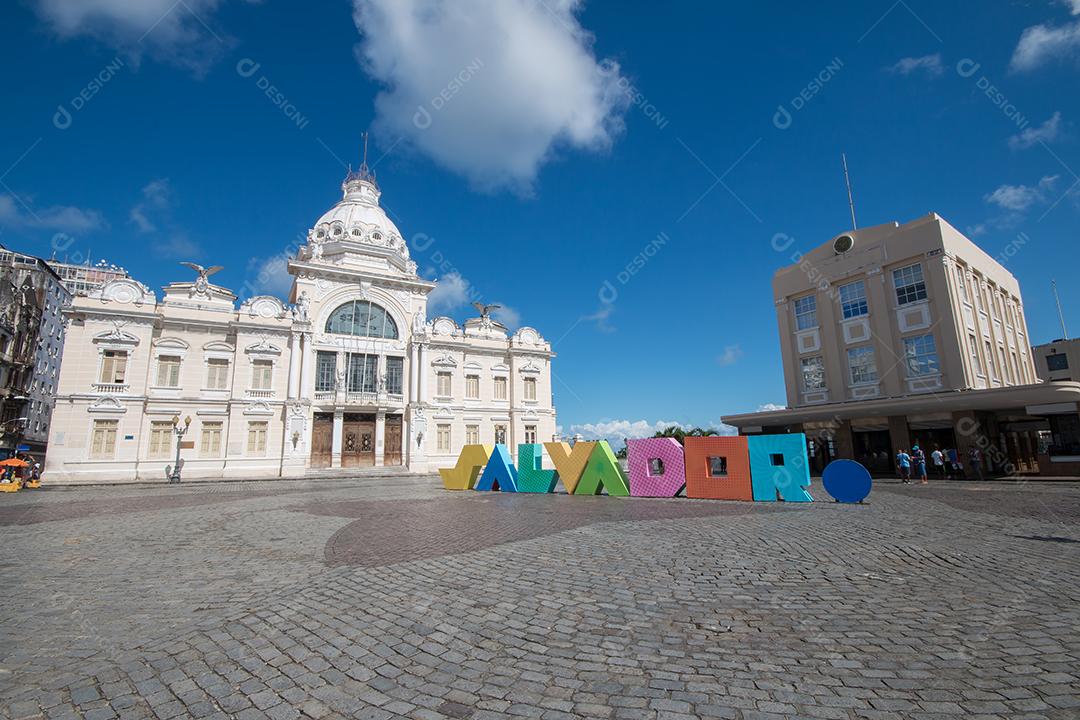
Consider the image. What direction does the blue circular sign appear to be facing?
toward the camera

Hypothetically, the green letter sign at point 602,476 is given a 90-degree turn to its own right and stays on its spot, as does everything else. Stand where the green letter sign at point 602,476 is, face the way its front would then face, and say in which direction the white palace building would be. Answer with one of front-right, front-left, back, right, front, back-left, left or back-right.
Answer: front

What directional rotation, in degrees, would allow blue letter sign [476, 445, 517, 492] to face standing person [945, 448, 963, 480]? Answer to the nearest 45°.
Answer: approximately 135° to its left

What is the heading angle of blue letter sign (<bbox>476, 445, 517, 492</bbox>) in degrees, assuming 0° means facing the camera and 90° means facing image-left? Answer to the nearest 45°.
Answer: approximately 45°

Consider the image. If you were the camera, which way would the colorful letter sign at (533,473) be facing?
facing the viewer and to the left of the viewer

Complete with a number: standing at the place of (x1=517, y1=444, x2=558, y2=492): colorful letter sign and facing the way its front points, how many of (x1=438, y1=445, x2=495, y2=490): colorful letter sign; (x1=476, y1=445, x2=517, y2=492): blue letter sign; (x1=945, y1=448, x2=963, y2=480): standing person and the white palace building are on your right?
3

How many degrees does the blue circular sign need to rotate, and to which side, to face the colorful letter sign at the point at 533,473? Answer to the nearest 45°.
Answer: approximately 90° to its right

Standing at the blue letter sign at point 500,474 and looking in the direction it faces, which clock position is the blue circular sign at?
The blue circular sign is roughly at 9 o'clock from the blue letter sign.
